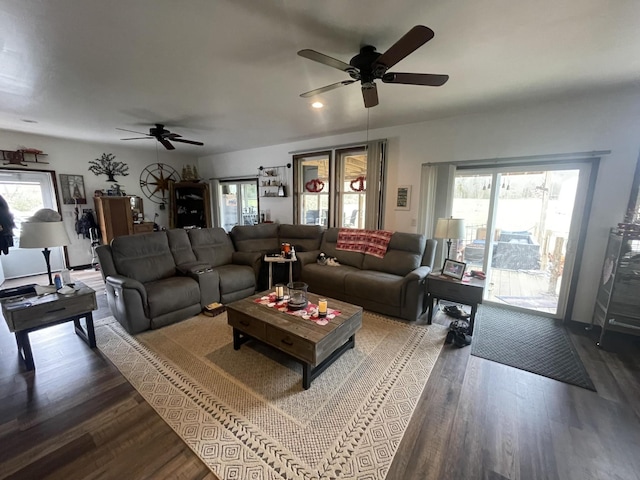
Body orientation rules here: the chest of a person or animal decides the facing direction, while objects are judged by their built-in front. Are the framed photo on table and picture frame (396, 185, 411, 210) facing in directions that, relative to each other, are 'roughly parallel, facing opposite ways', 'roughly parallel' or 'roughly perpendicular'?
roughly parallel

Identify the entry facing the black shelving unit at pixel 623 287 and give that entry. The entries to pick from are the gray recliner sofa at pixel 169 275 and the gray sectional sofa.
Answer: the gray recliner sofa

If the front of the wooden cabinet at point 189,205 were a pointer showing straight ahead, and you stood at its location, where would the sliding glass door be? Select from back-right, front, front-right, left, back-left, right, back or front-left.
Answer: front-left

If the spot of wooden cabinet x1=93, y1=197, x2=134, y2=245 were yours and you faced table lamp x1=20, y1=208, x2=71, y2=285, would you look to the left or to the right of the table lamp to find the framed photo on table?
left

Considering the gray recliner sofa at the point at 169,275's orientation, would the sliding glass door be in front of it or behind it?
in front

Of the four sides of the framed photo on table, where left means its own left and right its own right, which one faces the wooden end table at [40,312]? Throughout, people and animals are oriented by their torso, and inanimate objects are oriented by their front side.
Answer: front

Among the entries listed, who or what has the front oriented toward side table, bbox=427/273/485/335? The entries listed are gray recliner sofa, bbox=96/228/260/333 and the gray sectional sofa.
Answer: the gray recliner sofa

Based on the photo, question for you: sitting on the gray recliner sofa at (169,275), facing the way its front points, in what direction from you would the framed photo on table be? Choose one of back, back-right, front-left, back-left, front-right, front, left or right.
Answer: front

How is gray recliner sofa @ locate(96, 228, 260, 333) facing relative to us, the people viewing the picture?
facing the viewer and to the right of the viewer

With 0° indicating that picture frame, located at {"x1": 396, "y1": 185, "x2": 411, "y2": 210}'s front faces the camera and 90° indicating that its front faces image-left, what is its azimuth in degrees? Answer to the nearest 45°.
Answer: approximately 45°

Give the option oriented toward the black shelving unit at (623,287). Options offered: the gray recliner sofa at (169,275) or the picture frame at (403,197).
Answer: the gray recliner sofa

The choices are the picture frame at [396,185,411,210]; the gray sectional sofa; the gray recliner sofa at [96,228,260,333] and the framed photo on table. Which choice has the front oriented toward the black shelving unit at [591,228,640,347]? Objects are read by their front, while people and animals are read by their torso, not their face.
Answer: the gray recliner sofa

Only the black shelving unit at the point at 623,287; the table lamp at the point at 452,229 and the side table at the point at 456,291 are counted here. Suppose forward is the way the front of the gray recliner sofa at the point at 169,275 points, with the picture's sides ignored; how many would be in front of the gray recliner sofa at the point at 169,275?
3

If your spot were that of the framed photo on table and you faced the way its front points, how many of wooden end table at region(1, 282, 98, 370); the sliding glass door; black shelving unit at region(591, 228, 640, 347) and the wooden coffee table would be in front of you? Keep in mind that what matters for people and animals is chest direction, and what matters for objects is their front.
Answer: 2

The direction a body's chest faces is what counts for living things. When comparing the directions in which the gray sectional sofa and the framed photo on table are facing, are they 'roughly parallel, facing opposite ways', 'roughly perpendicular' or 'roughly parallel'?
roughly parallel

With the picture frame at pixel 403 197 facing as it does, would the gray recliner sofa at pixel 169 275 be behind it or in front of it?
in front

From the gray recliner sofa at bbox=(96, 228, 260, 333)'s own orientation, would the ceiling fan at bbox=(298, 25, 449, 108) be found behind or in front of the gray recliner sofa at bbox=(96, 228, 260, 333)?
in front

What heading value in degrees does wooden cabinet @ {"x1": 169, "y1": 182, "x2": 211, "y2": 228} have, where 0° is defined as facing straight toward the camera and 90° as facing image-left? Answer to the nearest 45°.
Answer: approximately 0°

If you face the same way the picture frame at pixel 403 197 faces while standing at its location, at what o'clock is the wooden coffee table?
The wooden coffee table is roughly at 11 o'clock from the picture frame.
